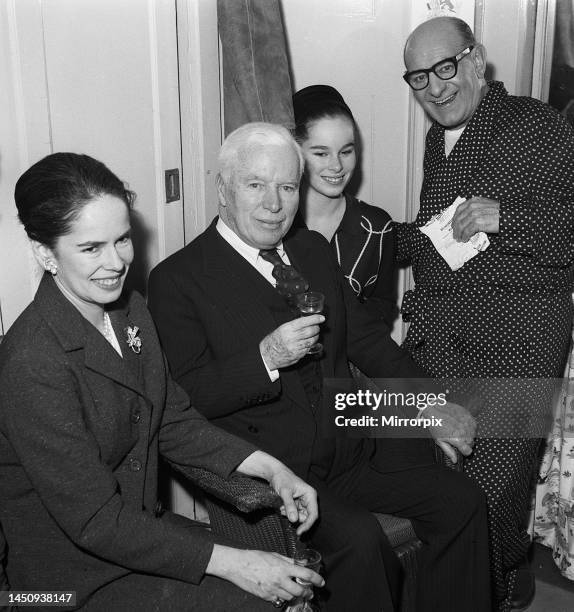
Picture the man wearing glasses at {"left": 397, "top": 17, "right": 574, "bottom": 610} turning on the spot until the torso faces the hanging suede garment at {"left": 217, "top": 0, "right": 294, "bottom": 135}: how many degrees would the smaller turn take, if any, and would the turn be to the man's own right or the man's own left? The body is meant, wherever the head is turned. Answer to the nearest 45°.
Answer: approximately 45° to the man's own right

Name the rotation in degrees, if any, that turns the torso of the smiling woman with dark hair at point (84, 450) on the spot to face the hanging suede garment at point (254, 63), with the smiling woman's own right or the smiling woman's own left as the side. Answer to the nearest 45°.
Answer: approximately 90° to the smiling woman's own left

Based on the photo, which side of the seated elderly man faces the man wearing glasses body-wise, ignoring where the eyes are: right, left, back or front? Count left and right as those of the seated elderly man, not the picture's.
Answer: left

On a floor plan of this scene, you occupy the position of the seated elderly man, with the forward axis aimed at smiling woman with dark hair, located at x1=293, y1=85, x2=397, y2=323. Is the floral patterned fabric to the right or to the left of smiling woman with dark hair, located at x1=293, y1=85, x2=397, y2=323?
right

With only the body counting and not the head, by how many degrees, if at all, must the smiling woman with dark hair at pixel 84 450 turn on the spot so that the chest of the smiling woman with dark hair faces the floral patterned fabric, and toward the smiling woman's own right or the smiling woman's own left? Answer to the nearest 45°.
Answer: approximately 90° to the smiling woman's own left

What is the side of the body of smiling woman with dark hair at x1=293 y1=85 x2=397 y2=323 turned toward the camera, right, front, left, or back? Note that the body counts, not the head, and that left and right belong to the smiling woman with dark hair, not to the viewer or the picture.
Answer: front

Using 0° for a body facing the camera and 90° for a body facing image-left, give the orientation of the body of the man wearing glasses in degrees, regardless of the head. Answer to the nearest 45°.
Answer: approximately 45°

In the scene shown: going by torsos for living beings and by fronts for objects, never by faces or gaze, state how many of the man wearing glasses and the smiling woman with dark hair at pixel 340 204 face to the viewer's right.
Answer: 0

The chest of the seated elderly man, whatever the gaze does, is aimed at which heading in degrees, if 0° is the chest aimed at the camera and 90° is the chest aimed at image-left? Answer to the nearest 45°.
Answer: approximately 315°

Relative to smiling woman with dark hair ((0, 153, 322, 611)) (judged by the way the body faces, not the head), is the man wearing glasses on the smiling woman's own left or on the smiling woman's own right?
on the smiling woman's own left

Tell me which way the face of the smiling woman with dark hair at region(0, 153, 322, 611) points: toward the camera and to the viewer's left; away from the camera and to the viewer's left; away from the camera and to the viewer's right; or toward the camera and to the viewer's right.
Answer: toward the camera and to the viewer's right

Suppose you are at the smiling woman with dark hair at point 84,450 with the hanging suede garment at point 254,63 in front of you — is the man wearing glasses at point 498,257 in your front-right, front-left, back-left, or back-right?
front-right

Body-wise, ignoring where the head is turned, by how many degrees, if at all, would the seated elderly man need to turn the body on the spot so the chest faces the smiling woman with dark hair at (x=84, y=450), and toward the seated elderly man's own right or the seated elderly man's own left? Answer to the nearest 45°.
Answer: approximately 90° to the seated elderly man's own right

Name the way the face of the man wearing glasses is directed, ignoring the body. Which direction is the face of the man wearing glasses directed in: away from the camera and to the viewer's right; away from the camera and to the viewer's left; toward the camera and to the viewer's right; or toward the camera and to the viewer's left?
toward the camera and to the viewer's left
